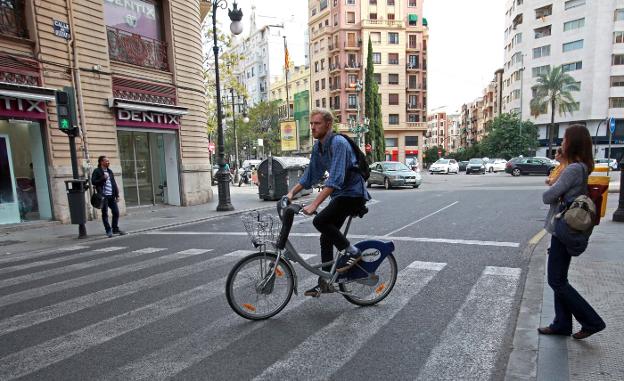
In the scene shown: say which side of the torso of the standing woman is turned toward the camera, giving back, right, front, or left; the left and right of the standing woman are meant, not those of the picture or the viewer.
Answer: left

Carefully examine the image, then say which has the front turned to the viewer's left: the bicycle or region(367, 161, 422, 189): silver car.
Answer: the bicycle

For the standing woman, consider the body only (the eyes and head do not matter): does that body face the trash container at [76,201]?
yes

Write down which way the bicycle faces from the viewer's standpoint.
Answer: facing to the left of the viewer

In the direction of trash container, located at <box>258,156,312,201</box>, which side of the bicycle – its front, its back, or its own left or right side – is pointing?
right

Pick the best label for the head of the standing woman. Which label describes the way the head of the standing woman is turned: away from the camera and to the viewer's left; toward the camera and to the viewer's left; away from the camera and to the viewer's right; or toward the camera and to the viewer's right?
away from the camera and to the viewer's left

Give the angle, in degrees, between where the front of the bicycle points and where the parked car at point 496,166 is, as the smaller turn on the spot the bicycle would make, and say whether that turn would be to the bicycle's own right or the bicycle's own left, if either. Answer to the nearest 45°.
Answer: approximately 135° to the bicycle's own right

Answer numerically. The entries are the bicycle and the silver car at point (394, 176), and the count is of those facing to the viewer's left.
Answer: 1

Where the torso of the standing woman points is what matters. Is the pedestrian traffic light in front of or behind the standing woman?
in front

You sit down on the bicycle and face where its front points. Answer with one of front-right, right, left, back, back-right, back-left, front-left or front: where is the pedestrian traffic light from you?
front-right

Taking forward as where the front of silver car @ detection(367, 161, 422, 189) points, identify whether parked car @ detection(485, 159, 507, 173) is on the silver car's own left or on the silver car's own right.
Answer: on the silver car's own left

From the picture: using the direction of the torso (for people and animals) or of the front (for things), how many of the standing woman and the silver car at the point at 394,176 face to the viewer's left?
1

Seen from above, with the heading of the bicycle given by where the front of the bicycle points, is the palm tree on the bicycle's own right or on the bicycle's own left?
on the bicycle's own right

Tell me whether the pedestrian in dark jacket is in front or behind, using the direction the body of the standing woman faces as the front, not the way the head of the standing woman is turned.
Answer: in front

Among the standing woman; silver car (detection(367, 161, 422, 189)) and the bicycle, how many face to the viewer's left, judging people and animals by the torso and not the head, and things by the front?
2
